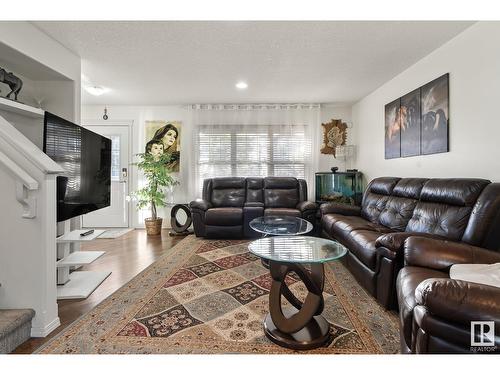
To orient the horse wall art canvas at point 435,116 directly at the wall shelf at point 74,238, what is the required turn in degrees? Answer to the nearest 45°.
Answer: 0° — it already faces it

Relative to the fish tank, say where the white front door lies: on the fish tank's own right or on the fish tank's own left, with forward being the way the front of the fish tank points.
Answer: on the fish tank's own right

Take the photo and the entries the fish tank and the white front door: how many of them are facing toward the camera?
2

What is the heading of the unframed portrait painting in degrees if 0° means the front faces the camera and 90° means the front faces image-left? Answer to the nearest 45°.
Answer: approximately 0°

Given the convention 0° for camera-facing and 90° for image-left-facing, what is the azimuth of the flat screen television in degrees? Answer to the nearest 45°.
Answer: approximately 315°

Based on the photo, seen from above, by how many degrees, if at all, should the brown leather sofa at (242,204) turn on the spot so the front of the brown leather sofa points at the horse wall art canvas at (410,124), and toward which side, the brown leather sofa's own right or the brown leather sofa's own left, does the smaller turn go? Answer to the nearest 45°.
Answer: approximately 45° to the brown leather sofa's own left

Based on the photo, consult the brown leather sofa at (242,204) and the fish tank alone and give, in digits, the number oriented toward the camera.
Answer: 2

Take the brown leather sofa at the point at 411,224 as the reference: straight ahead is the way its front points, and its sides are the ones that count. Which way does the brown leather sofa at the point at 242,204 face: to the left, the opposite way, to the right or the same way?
to the left

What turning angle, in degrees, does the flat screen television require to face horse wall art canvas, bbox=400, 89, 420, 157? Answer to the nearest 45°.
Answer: approximately 45° to its left
